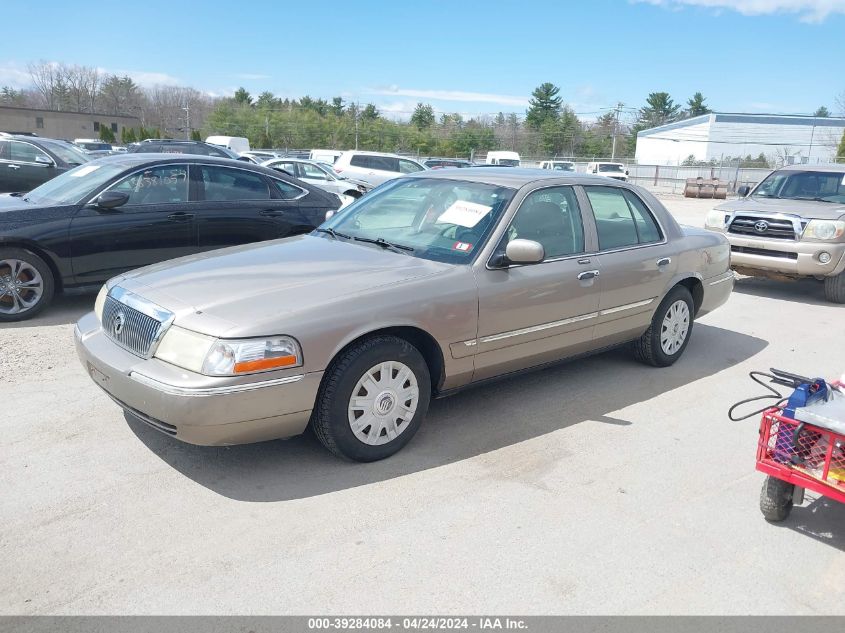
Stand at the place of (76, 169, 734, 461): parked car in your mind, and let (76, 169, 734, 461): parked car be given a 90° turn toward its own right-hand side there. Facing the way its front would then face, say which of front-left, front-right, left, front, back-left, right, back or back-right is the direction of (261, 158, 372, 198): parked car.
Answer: front-right

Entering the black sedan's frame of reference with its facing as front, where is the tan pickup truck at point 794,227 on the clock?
The tan pickup truck is roughly at 6 o'clock from the black sedan.

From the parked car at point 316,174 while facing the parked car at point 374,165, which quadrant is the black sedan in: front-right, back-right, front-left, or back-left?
back-right

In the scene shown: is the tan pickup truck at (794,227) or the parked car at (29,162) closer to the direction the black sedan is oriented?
the parked car

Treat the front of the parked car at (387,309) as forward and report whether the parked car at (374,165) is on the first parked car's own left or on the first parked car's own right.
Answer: on the first parked car's own right

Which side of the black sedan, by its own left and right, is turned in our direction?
left

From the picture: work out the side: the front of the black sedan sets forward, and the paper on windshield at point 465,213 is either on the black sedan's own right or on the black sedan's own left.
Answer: on the black sedan's own left

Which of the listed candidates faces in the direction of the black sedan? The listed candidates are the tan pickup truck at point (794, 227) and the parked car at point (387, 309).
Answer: the tan pickup truck

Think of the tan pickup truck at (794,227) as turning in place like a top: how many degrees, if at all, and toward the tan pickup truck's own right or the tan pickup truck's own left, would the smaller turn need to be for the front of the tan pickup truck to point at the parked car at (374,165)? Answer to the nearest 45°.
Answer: approximately 90° to the tan pickup truck's own right

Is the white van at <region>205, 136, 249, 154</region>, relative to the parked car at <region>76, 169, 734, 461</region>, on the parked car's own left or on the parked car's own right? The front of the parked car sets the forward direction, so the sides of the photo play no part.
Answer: on the parked car's own right
